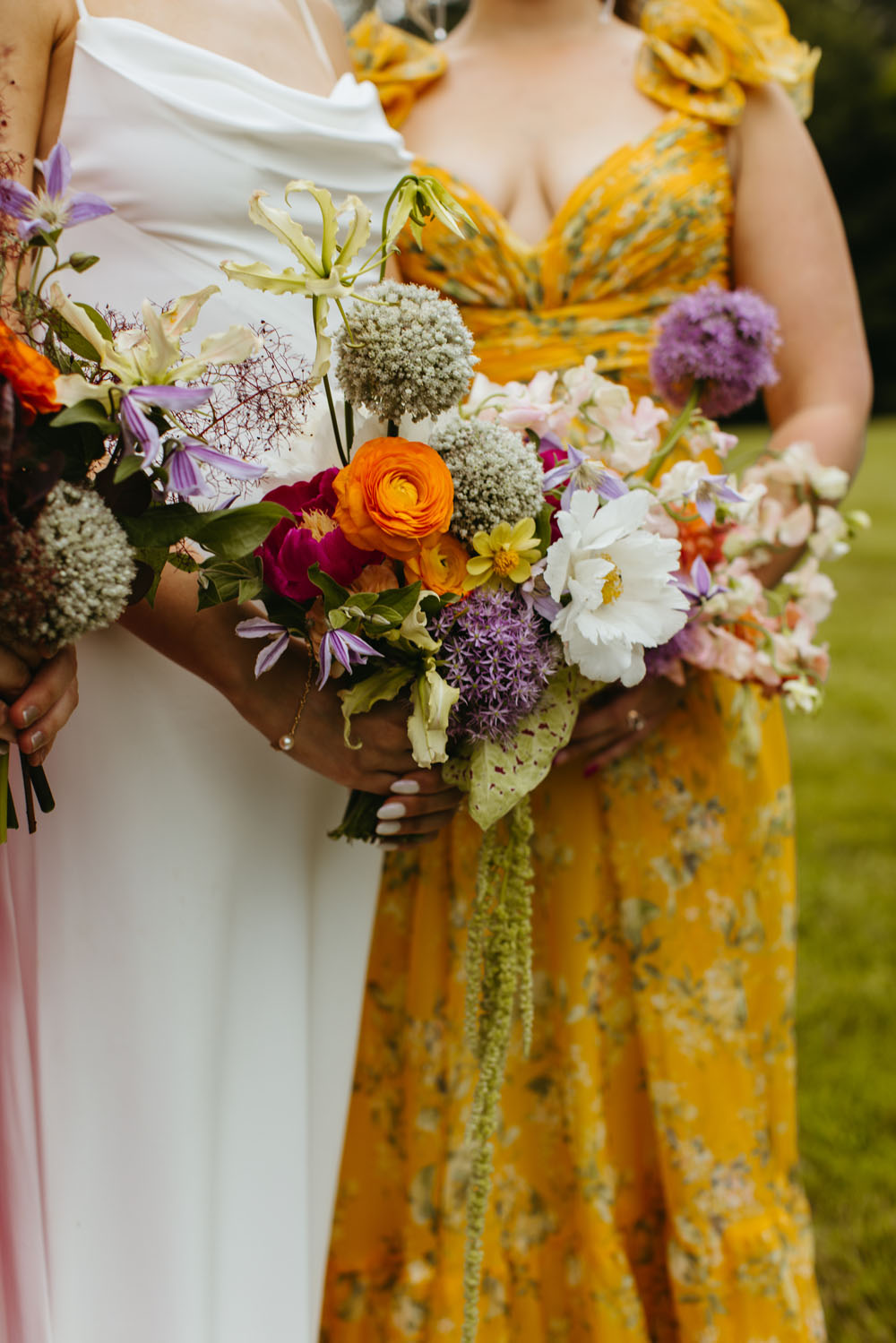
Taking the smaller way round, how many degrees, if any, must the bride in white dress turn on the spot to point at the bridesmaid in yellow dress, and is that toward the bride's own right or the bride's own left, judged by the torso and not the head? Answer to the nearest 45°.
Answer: approximately 90° to the bride's own left

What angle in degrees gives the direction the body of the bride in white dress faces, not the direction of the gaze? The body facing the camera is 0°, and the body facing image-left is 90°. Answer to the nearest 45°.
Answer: approximately 315°
